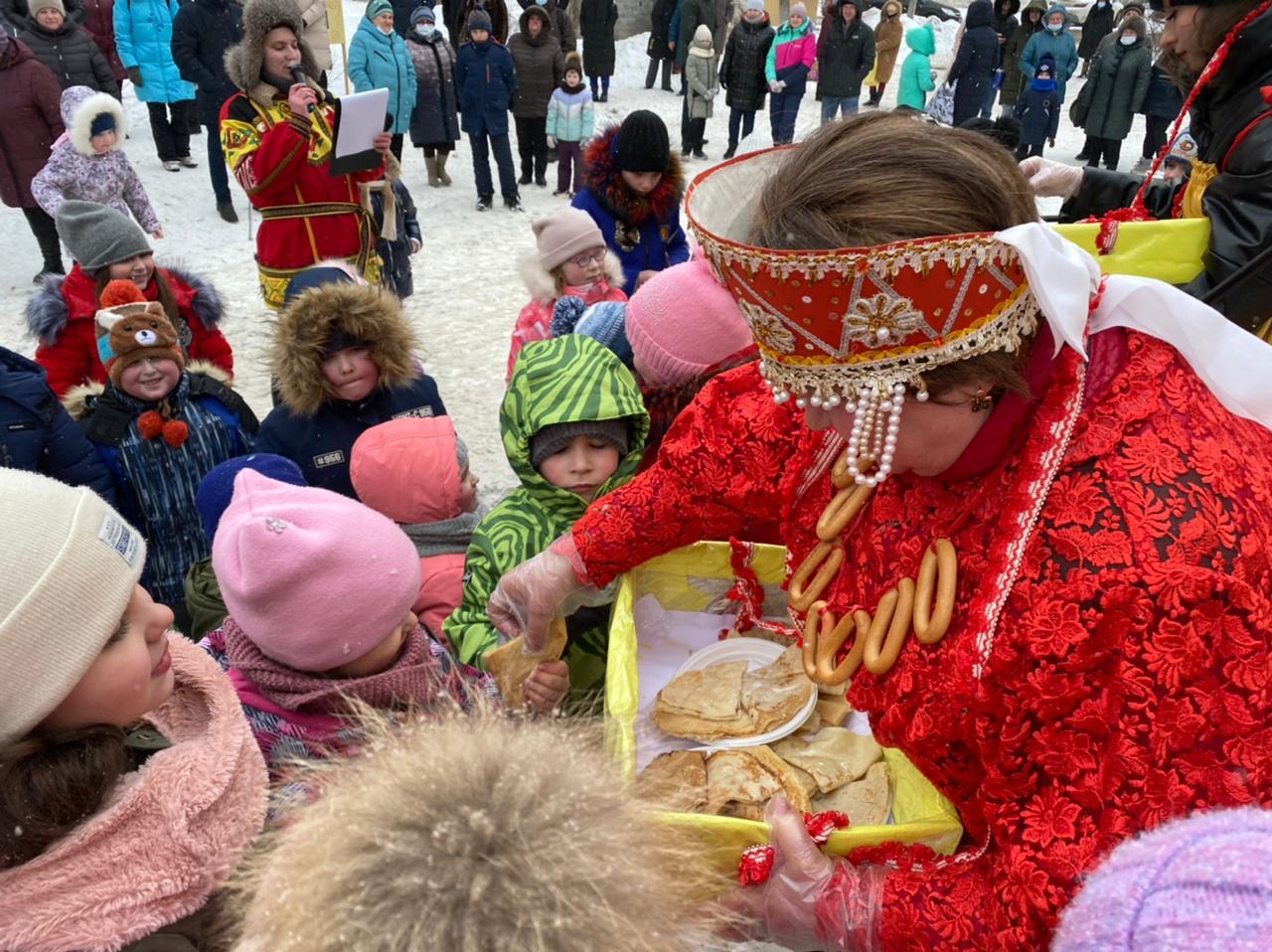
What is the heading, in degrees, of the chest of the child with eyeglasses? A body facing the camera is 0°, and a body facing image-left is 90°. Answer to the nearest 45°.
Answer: approximately 315°

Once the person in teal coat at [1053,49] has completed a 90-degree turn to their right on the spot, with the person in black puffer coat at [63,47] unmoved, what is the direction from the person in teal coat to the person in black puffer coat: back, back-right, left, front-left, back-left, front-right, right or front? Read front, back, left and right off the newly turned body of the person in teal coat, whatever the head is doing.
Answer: front-left

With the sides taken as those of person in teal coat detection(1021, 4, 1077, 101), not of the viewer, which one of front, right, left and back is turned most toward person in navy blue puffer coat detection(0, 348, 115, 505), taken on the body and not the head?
front

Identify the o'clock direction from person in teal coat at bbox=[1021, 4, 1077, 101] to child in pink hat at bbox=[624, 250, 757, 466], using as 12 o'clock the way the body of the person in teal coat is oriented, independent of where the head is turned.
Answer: The child in pink hat is roughly at 12 o'clock from the person in teal coat.

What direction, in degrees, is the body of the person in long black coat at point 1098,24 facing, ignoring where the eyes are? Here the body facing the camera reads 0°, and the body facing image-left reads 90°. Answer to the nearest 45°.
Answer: approximately 0°

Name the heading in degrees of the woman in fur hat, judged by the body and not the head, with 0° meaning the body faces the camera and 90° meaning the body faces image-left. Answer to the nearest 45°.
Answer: approximately 315°

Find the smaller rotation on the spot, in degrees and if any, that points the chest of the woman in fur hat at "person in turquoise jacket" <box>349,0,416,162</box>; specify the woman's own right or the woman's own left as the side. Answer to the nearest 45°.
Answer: approximately 135° to the woman's own left

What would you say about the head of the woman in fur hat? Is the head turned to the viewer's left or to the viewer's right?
to the viewer's right

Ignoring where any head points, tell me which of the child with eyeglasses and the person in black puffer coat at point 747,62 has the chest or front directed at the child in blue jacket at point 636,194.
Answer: the person in black puffer coat

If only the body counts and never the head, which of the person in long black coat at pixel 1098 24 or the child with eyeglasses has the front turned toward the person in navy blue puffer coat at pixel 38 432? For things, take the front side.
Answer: the person in long black coat at pixel 1098 24

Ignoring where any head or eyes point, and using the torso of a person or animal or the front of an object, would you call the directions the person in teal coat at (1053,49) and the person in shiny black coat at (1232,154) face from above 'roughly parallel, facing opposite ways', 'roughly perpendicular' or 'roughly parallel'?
roughly perpendicular

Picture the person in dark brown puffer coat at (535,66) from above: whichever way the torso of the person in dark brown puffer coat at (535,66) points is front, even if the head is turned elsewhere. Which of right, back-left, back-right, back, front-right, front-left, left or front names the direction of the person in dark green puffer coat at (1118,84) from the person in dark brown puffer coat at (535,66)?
left

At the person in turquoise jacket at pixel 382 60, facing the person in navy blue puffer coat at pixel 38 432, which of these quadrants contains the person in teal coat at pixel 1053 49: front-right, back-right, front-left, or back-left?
back-left

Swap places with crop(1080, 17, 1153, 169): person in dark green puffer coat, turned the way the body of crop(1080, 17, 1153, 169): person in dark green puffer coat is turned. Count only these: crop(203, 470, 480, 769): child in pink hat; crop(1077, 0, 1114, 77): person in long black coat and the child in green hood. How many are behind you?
1
